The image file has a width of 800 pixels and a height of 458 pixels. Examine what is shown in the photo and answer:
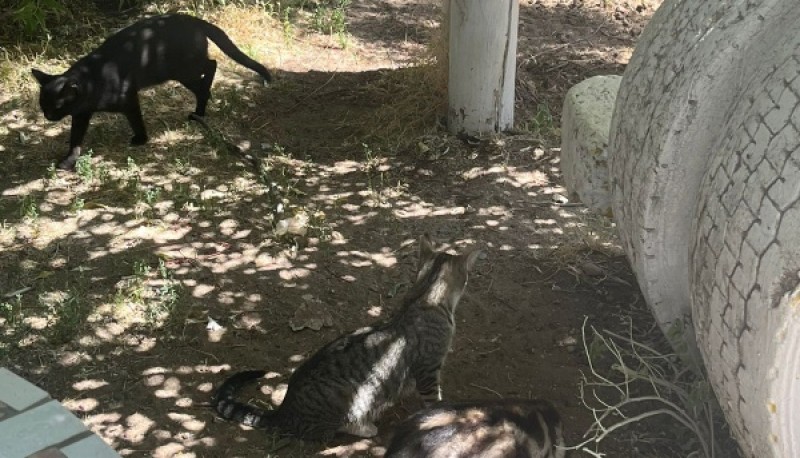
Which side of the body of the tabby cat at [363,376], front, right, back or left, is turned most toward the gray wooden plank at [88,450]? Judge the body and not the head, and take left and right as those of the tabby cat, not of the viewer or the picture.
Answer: back

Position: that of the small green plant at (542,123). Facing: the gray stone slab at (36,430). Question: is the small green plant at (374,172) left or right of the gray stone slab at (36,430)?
right

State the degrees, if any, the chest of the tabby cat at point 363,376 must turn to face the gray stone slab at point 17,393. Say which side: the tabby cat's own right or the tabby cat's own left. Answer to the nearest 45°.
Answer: approximately 135° to the tabby cat's own left

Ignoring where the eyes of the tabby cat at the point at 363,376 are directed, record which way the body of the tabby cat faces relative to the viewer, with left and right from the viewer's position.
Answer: facing away from the viewer and to the right of the viewer

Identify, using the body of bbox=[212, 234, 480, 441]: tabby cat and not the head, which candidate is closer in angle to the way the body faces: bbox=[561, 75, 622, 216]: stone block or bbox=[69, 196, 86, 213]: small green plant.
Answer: the stone block

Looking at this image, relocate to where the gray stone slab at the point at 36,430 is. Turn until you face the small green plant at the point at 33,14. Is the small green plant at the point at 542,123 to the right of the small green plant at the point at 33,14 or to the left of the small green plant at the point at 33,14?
right

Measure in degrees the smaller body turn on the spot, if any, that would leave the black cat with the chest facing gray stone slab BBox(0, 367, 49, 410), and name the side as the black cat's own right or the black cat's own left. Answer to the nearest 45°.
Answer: approximately 45° to the black cat's own left

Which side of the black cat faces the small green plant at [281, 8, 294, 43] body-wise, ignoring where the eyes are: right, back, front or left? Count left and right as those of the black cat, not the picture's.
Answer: back

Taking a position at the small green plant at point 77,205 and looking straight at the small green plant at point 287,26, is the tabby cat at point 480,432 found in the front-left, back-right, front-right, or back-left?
back-right

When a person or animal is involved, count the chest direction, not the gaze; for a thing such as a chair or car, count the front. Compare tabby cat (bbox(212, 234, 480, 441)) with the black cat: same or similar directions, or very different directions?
very different directions
